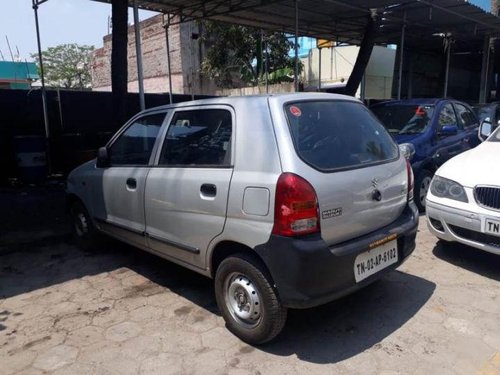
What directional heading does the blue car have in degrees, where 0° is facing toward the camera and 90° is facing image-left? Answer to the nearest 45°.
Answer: approximately 45°

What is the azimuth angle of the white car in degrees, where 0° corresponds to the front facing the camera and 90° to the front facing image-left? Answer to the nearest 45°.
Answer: approximately 45°

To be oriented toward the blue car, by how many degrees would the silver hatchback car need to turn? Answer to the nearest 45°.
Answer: approximately 90° to its right

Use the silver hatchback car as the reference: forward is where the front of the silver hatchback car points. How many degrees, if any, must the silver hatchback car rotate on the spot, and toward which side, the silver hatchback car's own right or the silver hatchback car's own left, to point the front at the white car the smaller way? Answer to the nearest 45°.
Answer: approximately 90° to the silver hatchback car's own right

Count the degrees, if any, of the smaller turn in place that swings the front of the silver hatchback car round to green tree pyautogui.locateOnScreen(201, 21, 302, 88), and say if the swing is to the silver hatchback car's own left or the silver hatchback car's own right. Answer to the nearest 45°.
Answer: approximately 45° to the silver hatchback car's own right

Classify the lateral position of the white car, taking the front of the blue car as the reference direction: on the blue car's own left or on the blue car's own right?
on the blue car's own left

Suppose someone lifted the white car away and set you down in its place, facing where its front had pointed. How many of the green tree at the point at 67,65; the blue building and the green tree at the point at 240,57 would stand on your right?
3

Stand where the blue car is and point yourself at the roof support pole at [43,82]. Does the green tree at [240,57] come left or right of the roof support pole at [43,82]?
right

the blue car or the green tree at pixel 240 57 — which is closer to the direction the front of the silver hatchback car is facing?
the green tree

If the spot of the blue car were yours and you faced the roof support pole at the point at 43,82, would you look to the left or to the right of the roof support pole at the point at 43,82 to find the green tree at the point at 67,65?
right

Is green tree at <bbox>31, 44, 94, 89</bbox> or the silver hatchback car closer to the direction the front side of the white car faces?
the silver hatchback car

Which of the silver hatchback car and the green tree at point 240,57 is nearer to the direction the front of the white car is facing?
the silver hatchback car
